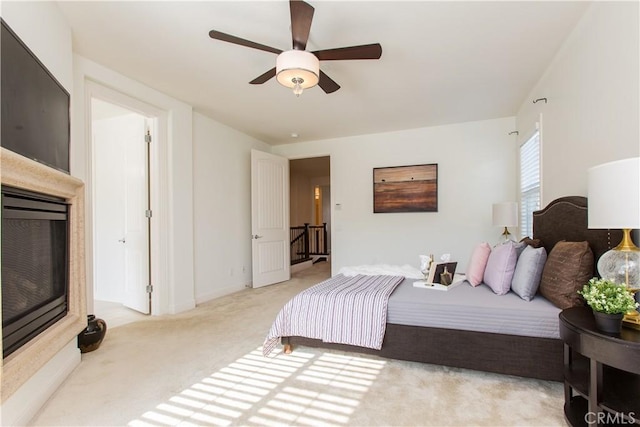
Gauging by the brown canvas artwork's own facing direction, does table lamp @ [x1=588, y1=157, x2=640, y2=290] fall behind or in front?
in front

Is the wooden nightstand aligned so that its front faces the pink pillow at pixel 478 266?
no

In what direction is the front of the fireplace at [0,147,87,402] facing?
to the viewer's right

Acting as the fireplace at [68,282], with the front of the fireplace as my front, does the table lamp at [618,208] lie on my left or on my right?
on my right

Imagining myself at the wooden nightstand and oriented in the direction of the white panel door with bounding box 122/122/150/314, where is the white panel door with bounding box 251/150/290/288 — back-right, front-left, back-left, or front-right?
front-right

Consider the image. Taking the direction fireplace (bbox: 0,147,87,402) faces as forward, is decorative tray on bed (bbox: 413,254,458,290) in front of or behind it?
in front

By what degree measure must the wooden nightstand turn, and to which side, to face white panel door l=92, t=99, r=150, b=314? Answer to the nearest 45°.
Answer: approximately 45° to its right

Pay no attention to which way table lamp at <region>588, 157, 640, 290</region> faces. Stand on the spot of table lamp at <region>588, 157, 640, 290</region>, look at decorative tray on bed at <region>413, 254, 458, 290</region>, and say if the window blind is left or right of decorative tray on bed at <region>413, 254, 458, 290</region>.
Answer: right

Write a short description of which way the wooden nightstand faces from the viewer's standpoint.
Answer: facing the viewer and to the left of the viewer

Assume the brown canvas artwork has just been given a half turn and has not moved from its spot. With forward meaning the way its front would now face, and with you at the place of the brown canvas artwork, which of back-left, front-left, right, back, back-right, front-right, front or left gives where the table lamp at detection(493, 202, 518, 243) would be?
back-right

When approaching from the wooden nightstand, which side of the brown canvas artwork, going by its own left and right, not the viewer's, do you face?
front

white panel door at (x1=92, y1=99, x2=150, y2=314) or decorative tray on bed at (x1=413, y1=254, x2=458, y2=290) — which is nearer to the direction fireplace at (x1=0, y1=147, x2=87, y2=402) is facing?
the decorative tray on bed

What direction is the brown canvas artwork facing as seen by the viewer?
toward the camera

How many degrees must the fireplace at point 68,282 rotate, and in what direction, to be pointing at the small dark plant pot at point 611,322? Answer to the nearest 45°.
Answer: approximately 45° to its right

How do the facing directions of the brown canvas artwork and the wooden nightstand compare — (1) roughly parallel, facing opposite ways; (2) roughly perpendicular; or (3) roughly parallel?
roughly perpendicular
